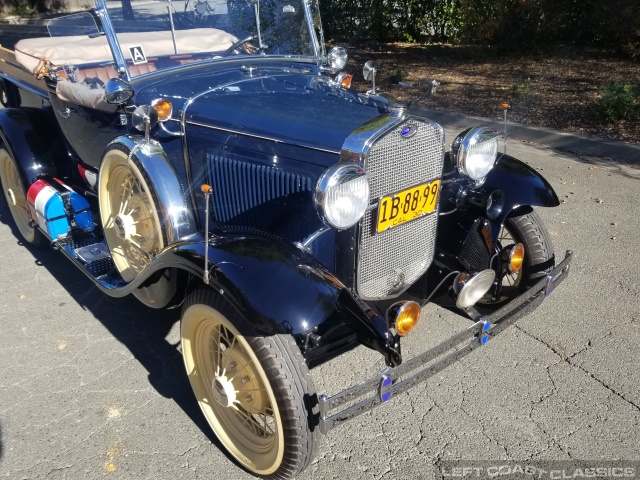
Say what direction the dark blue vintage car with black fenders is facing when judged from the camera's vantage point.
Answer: facing the viewer and to the right of the viewer

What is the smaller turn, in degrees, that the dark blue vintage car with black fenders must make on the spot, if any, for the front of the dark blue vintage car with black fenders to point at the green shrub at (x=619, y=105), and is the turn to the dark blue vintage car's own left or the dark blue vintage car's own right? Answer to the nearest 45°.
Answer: approximately 90° to the dark blue vintage car's own left

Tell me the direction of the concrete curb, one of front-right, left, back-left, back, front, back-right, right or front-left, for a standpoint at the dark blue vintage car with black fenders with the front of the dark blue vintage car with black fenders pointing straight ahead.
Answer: left
